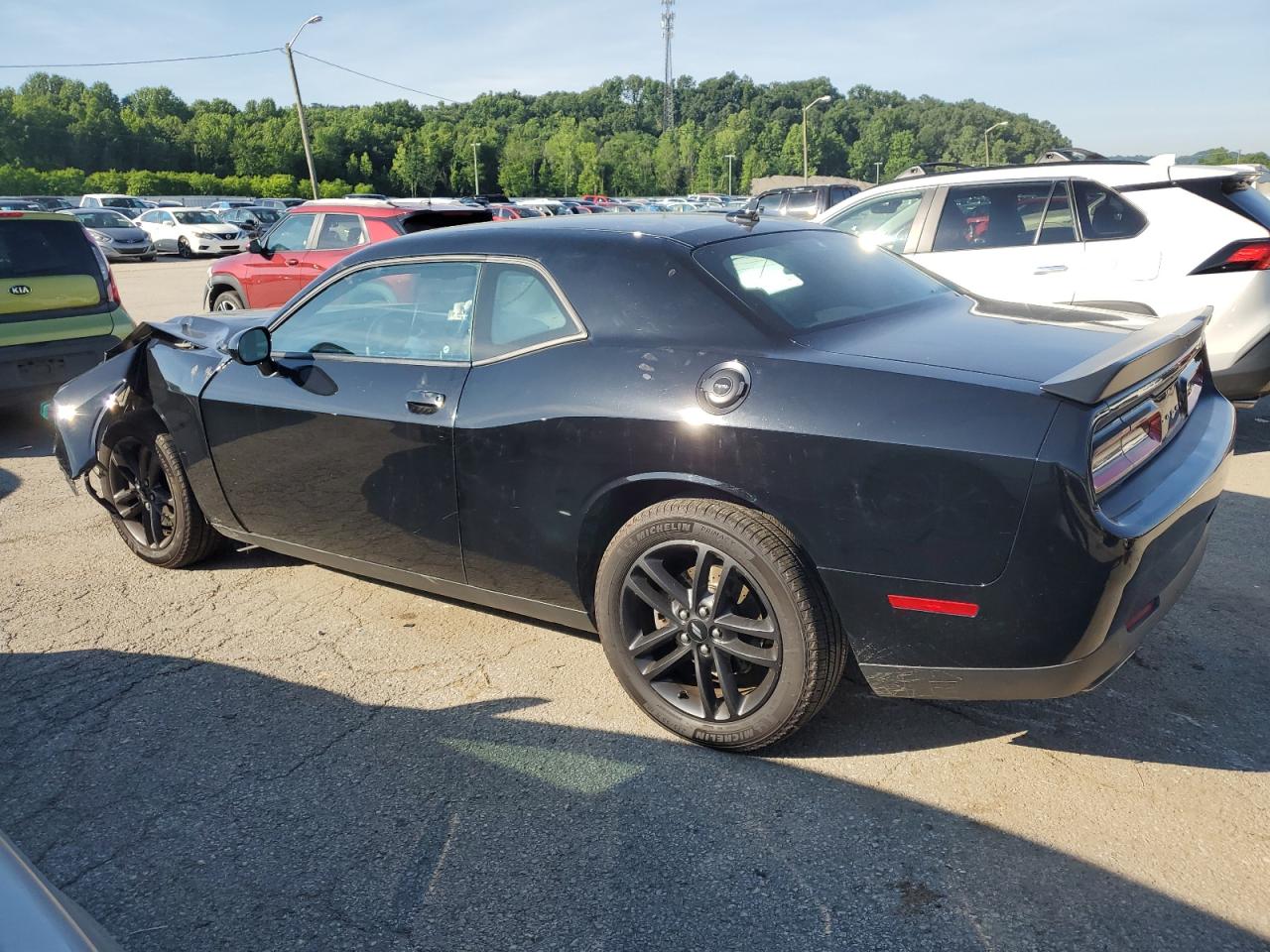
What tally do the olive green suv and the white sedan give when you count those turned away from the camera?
1

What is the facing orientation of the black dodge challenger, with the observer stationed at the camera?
facing away from the viewer and to the left of the viewer

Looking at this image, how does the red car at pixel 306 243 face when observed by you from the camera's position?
facing away from the viewer and to the left of the viewer

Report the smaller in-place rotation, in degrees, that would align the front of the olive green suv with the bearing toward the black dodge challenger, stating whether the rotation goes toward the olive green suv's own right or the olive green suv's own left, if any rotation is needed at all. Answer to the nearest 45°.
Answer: approximately 180°

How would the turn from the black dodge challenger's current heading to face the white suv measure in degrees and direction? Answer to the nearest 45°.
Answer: approximately 90° to its right

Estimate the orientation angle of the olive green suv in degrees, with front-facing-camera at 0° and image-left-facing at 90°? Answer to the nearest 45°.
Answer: approximately 180°

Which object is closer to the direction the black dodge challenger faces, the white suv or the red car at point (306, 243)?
the red car

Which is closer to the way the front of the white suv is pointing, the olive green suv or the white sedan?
the white sedan

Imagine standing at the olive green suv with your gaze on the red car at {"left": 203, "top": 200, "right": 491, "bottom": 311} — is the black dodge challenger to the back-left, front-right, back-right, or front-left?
back-right
